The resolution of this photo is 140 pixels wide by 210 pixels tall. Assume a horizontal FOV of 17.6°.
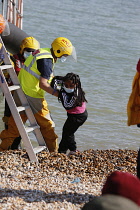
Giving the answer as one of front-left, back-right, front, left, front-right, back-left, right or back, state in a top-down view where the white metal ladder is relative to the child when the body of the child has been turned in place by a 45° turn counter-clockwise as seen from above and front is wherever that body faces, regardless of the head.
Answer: right

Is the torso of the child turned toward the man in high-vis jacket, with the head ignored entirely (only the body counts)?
no

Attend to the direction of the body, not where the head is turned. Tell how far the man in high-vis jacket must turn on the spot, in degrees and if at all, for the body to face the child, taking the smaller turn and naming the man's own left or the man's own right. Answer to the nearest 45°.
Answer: approximately 45° to the man's own right

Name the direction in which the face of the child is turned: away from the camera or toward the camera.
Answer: toward the camera

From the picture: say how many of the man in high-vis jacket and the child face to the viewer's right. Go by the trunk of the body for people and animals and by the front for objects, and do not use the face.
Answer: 1

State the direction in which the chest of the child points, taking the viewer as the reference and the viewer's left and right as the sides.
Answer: facing the viewer and to the left of the viewer

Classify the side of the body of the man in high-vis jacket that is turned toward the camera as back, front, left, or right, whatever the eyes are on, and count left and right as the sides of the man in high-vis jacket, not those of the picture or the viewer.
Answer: right
